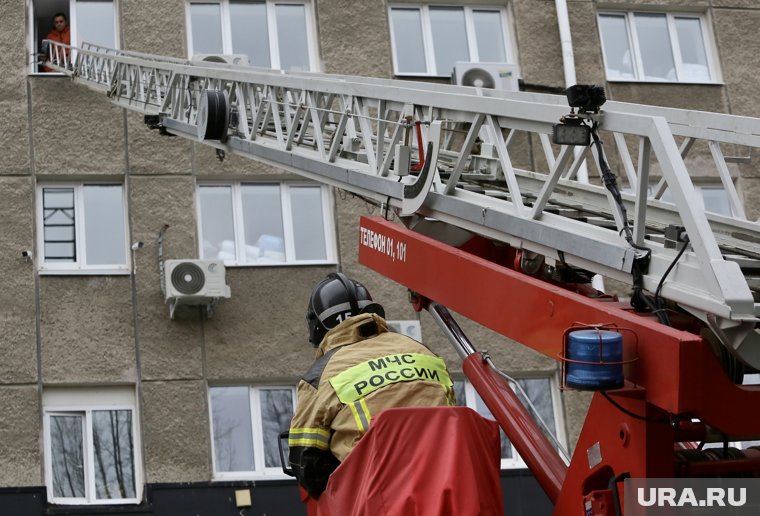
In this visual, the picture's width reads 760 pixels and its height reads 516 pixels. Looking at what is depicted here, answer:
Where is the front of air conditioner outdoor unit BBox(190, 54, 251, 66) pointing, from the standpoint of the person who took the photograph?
facing the viewer

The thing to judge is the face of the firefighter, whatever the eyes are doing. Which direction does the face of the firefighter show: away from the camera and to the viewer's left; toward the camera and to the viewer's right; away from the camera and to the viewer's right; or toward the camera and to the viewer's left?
away from the camera and to the viewer's left

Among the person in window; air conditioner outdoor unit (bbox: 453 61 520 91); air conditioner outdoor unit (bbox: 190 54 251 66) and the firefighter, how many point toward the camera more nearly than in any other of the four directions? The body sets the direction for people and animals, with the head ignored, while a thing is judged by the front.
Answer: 3

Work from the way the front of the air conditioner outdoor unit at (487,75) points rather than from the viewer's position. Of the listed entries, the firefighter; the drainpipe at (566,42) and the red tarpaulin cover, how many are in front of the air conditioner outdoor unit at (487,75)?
2

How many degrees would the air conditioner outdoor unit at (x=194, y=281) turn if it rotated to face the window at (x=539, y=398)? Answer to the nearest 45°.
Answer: approximately 90° to its left

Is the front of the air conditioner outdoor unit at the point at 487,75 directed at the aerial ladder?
yes

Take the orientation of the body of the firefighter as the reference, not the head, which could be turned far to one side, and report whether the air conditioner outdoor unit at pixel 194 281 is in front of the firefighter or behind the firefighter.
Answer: in front

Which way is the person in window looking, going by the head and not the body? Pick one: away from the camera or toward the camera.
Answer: toward the camera

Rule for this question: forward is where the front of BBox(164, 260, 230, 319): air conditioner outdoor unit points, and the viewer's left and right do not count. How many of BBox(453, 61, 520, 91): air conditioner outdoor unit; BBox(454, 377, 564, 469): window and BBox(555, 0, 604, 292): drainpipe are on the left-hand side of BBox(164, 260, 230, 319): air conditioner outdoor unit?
3

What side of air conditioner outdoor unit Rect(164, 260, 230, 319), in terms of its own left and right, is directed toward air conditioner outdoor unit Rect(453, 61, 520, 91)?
left

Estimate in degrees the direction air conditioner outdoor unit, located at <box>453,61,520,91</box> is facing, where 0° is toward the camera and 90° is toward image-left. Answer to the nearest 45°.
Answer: approximately 0°

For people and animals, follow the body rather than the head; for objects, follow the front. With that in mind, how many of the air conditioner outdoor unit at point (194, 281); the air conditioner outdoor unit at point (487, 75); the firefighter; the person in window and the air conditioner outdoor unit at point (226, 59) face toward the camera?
4

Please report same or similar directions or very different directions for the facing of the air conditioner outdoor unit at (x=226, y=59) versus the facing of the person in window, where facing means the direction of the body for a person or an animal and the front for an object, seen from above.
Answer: same or similar directions

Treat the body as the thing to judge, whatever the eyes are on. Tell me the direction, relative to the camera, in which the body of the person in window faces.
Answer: toward the camera

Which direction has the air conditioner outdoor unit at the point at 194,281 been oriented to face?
toward the camera
